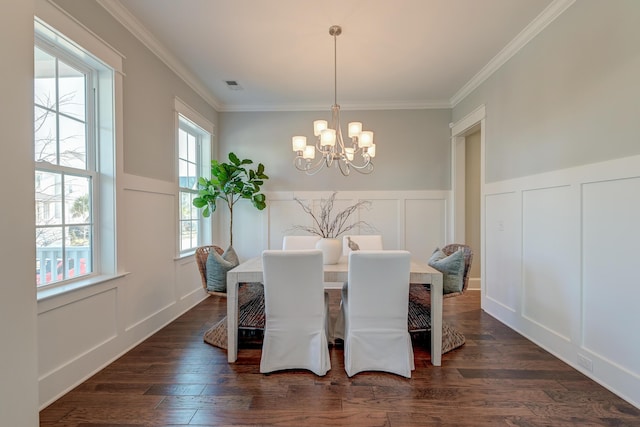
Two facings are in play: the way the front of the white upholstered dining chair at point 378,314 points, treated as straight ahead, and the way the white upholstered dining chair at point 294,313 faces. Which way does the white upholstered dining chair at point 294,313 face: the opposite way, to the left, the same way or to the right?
the same way

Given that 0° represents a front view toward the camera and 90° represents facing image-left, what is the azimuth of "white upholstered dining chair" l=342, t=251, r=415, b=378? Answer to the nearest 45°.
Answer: approximately 180°

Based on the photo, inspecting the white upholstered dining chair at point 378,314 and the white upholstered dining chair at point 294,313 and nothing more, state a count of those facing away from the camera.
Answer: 2

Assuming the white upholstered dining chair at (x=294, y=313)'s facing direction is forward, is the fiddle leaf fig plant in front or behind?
in front

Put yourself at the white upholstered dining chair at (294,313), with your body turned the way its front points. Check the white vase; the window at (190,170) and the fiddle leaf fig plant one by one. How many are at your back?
0

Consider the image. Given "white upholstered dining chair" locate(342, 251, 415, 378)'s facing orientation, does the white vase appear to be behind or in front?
in front

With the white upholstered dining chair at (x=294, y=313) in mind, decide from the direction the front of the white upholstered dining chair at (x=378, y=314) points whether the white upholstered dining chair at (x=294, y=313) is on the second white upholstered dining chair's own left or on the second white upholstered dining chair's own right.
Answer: on the second white upholstered dining chair's own left

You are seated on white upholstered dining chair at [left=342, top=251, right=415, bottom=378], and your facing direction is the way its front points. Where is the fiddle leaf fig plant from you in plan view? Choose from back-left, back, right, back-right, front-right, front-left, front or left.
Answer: front-left

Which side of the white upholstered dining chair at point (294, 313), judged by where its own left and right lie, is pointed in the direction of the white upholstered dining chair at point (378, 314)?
right

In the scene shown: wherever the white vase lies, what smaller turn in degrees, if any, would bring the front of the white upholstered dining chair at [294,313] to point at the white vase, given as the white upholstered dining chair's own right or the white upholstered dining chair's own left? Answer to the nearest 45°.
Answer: approximately 45° to the white upholstered dining chair's own right

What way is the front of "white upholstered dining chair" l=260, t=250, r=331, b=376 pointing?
away from the camera

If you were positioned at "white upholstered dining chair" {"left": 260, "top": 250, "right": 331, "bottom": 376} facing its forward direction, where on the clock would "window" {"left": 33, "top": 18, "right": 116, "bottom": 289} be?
The window is roughly at 9 o'clock from the white upholstered dining chair.

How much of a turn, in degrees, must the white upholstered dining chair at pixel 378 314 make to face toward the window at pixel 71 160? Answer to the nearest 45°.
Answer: approximately 90° to its left
